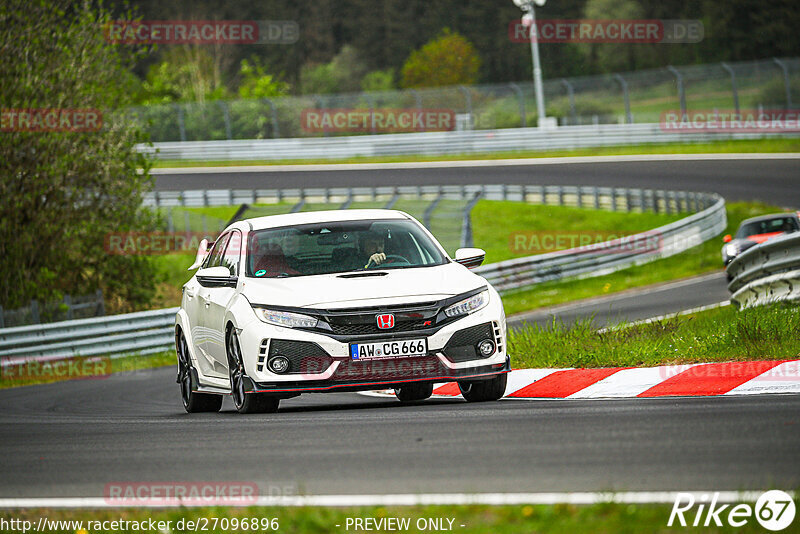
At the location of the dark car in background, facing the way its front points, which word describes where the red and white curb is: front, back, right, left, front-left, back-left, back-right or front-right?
front-left

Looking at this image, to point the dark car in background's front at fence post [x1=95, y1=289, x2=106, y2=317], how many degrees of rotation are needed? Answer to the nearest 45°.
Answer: approximately 45° to its right

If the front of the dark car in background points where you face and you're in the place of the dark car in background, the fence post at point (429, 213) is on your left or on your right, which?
on your right

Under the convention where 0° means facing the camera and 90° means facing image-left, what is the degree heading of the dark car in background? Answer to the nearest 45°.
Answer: approximately 45°

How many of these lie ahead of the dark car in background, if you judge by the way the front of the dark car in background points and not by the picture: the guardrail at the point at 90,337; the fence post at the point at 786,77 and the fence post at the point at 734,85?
1

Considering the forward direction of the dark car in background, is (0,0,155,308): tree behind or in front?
in front

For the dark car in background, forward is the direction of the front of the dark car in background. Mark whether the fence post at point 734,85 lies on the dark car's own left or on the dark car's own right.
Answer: on the dark car's own right

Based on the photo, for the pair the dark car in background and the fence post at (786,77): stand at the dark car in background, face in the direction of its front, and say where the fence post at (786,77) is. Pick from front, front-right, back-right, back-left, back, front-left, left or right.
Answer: back-right

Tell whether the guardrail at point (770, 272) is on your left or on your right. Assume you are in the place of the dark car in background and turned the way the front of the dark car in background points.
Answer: on your left

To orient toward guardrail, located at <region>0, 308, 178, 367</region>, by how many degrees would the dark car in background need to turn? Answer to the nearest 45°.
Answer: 0° — it already faces it
